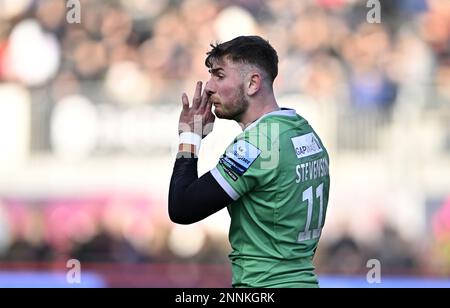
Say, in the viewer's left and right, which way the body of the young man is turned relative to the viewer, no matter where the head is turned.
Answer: facing away from the viewer and to the left of the viewer
